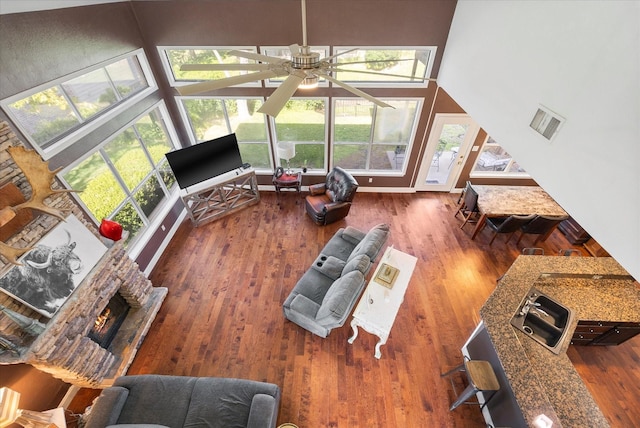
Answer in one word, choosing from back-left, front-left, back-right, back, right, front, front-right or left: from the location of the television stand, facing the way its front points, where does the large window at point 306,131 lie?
left

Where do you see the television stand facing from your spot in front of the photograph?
facing the viewer

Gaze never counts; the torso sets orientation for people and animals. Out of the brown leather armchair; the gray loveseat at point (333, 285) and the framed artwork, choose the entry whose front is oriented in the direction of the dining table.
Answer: the framed artwork

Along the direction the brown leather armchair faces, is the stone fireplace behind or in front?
in front

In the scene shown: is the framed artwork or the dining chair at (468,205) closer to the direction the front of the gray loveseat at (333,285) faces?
the framed artwork

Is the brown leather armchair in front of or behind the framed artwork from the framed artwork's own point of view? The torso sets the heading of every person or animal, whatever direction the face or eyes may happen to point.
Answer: in front

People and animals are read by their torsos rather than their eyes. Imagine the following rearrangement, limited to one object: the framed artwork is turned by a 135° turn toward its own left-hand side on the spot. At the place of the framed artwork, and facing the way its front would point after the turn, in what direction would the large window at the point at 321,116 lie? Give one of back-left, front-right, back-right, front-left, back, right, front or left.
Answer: right

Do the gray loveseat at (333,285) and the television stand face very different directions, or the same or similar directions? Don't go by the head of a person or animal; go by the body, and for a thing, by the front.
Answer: very different directions

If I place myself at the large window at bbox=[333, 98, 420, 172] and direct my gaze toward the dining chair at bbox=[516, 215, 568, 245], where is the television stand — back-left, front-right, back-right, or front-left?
back-right

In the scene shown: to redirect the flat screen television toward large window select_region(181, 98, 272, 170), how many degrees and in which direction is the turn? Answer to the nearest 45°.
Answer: approximately 135° to its left

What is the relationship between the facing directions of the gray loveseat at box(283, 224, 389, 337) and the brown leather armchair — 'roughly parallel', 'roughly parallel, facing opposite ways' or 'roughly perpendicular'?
roughly perpendicular
